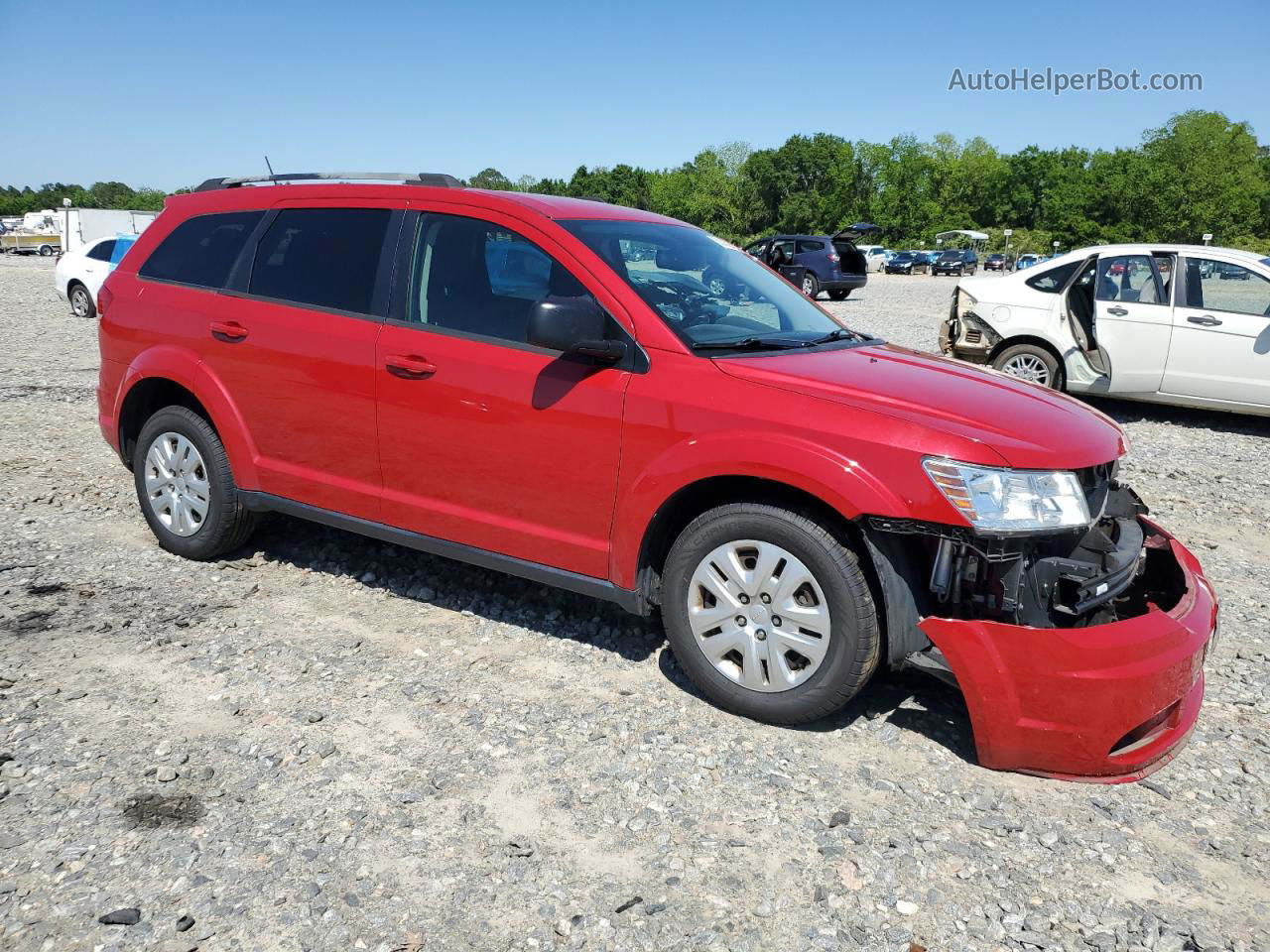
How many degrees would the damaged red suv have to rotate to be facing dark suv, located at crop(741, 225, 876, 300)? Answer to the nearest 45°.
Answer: approximately 135° to its left

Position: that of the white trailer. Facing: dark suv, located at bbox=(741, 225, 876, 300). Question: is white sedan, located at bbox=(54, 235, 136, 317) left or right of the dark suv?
right

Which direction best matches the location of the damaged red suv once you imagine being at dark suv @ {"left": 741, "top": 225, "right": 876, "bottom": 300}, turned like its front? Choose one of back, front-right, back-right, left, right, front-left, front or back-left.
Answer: back-left

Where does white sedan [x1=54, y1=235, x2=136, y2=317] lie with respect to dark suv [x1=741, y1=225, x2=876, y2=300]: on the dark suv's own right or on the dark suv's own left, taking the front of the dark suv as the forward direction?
on the dark suv's own left

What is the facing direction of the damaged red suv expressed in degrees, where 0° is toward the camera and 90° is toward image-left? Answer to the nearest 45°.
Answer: approximately 315°

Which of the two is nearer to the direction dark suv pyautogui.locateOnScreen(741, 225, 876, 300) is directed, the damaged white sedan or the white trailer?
the white trailer

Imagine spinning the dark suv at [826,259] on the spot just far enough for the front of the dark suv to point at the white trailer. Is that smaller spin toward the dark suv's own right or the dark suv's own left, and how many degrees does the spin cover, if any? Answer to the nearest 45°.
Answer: approximately 45° to the dark suv's own left

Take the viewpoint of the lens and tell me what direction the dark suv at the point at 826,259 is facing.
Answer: facing away from the viewer and to the left of the viewer

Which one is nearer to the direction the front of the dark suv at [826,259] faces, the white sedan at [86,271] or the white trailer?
the white trailer

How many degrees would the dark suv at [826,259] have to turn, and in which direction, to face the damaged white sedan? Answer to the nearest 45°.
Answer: approximately 135° to its left
